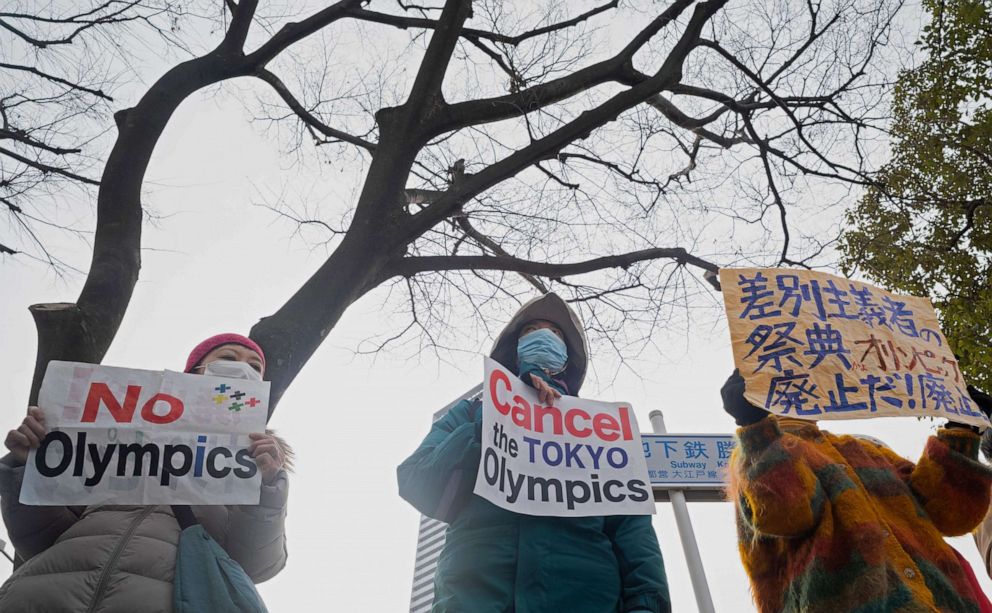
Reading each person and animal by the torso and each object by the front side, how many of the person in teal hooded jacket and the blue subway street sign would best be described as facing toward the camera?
2

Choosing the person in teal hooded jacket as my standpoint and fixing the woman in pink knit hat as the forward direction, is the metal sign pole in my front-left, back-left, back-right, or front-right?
back-right

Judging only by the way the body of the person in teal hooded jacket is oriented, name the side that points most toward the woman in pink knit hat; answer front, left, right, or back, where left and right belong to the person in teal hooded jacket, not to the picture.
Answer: right

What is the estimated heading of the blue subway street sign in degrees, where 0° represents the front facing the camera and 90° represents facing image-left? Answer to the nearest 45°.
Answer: approximately 0°

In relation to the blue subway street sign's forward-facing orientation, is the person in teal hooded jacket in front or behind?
in front

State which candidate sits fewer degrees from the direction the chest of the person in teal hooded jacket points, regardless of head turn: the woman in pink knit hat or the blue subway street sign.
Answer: the woman in pink knit hat

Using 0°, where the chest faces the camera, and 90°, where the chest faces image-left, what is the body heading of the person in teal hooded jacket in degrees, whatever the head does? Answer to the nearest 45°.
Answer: approximately 0°

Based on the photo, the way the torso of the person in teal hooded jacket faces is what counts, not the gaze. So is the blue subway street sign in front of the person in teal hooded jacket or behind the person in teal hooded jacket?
behind

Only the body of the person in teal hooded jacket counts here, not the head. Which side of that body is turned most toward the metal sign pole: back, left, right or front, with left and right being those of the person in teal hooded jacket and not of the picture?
back
